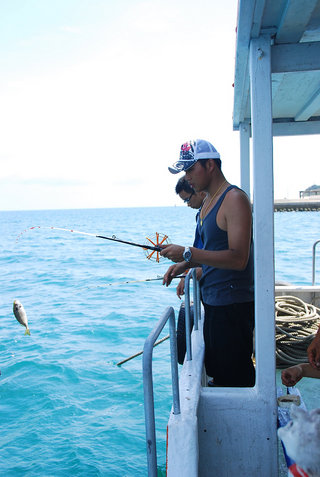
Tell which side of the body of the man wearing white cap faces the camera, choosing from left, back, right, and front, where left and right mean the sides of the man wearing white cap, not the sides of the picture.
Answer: left
